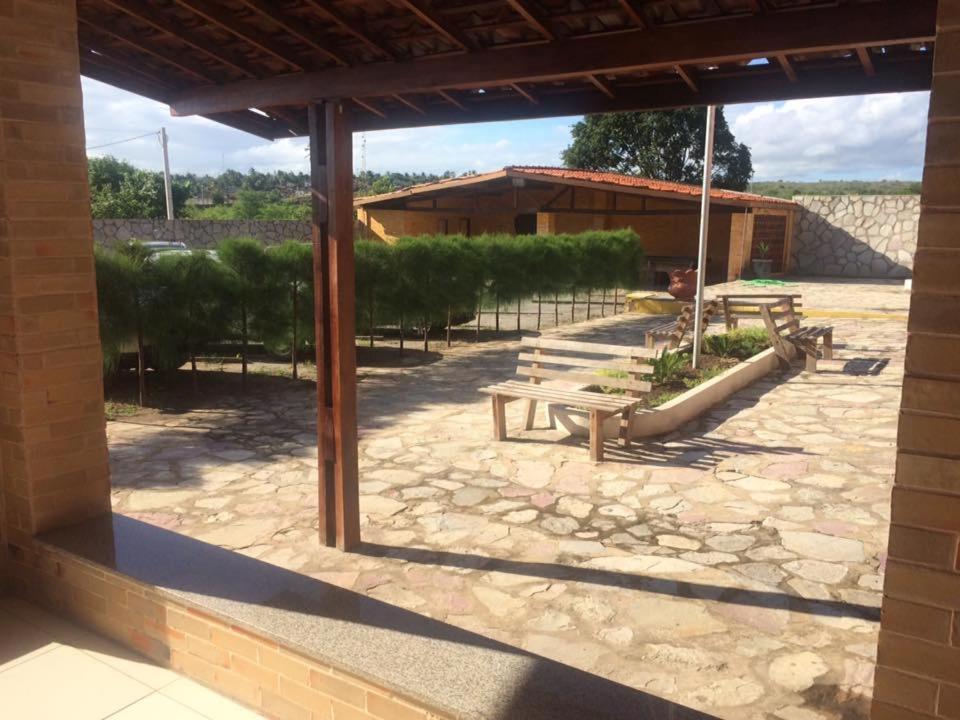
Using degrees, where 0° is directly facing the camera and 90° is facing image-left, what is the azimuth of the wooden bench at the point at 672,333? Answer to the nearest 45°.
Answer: approximately 135°

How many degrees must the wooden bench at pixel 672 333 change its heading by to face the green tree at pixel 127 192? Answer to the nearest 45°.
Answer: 0° — it already faces it

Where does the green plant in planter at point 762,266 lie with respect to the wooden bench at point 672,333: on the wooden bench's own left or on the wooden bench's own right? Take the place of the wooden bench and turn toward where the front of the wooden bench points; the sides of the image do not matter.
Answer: on the wooden bench's own right

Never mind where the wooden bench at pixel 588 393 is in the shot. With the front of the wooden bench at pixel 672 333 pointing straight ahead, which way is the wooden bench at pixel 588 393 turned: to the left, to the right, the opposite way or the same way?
to the left

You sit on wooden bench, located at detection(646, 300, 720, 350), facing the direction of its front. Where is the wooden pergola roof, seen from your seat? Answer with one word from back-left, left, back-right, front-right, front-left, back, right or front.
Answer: back-left

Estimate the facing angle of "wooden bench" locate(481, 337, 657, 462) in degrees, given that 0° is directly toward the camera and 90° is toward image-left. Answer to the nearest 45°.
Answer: approximately 45°

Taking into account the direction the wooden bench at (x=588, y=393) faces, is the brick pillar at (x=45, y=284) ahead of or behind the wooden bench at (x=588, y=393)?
ahead
